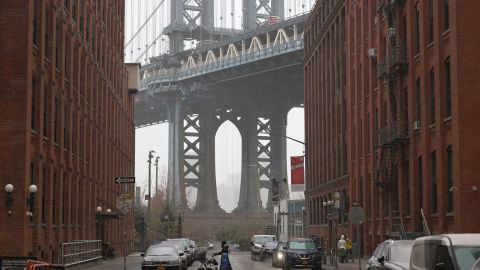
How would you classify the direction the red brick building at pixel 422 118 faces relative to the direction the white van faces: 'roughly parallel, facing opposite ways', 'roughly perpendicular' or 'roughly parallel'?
roughly perpendicular

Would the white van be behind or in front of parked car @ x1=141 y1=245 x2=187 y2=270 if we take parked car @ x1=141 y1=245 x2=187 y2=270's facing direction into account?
in front

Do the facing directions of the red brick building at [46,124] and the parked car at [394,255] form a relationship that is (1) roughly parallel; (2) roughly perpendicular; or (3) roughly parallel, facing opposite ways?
roughly perpendicular

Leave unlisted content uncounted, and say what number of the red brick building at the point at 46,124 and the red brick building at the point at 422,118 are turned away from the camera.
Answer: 0

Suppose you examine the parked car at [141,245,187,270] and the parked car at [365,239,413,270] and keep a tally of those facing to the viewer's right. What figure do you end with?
0

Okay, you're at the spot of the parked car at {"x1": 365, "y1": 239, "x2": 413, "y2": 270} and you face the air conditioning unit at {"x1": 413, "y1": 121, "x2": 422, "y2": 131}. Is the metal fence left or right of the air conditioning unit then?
left

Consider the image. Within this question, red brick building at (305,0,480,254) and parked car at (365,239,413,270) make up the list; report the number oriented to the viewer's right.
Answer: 0

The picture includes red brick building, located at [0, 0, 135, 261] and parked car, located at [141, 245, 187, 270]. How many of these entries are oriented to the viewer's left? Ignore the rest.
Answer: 0
